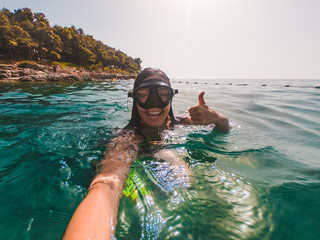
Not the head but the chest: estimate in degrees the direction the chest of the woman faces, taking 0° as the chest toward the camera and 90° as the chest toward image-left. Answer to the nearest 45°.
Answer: approximately 0°
